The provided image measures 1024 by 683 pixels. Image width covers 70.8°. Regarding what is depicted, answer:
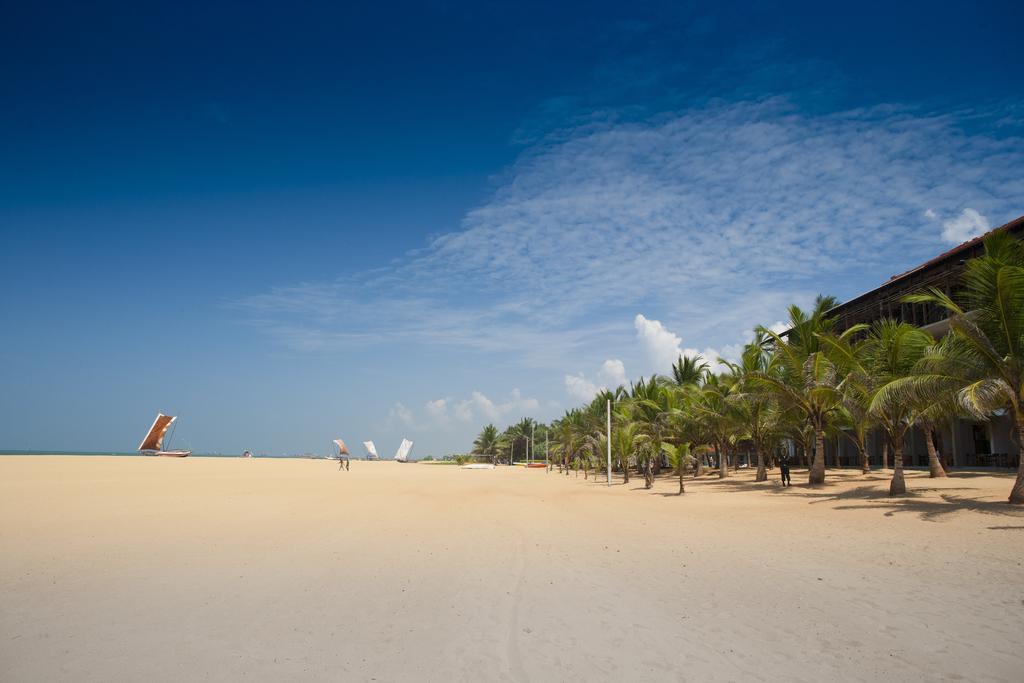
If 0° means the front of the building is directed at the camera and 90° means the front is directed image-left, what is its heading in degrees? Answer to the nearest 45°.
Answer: approximately 45°

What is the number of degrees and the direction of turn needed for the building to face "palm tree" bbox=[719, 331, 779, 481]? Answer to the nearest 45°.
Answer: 0° — it already faces it

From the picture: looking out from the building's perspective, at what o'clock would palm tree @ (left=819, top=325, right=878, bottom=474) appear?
The palm tree is roughly at 1 o'clock from the building.

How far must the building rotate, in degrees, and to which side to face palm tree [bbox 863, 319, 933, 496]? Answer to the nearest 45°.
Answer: approximately 45° to its left
